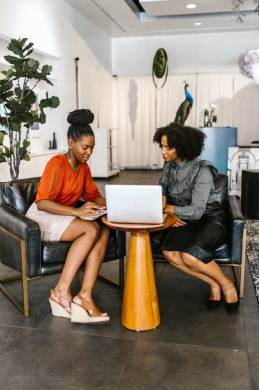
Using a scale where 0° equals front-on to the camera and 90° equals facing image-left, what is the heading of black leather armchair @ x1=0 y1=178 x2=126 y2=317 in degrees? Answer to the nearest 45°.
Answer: approximately 315°

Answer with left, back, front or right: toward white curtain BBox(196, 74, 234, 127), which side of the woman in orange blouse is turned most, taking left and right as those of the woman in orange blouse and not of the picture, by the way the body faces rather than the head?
left

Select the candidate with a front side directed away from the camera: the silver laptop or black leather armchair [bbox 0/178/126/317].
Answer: the silver laptop

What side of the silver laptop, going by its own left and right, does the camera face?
back

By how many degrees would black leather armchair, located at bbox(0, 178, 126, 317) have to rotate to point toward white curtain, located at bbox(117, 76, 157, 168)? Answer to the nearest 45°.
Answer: approximately 135° to its left

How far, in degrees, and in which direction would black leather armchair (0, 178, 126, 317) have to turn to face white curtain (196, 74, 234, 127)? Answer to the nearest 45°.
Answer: approximately 90° to its left

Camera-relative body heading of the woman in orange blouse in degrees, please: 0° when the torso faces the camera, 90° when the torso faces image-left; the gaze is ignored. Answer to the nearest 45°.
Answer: approximately 315°

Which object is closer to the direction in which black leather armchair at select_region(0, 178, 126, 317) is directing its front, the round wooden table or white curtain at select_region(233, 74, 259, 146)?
the round wooden table

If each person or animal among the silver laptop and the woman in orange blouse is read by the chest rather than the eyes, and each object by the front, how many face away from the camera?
1

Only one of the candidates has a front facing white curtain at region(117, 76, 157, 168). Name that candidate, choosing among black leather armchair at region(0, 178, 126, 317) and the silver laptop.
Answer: the silver laptop

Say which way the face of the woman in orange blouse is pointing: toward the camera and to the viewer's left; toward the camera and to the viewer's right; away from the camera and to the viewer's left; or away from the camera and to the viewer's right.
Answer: toward the camera and to the viewer's right

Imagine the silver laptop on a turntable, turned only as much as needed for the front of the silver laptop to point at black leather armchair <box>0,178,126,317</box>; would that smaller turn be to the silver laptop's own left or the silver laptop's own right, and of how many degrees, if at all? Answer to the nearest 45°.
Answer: approximately 45° to the silver laptop's own left

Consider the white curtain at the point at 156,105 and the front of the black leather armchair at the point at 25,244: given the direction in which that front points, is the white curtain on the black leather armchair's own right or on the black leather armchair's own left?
on the black leather armchair's own left

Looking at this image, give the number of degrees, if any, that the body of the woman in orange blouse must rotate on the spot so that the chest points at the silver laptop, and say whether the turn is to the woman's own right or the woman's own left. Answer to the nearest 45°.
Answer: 0° — they already face it
